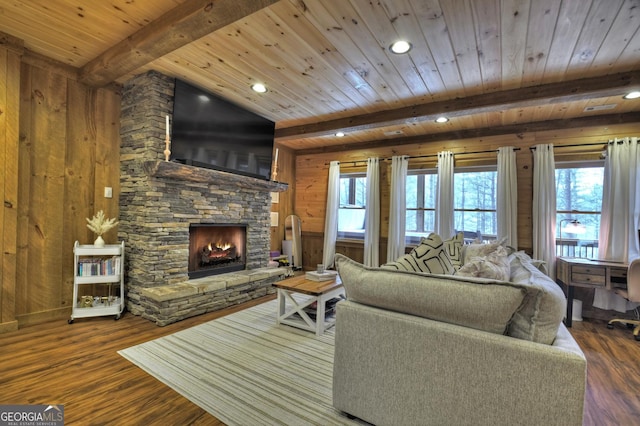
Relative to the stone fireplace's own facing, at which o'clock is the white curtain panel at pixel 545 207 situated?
The white curtain panel is roughly at 11 o'clock from the stone fireplace.

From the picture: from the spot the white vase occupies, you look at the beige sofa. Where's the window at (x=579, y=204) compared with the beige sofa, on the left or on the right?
left

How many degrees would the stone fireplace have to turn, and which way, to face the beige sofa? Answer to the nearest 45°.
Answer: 0° — it already faces it

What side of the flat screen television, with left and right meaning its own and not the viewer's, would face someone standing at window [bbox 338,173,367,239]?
left

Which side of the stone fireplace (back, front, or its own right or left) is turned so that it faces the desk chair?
front

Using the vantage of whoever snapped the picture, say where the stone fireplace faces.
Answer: facing the viewer and to the right of the viewer

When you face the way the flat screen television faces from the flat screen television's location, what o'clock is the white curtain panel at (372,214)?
The white curtain panel is roughly at 10 o'clock from the flat screen television.

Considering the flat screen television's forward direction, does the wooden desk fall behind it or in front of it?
in front

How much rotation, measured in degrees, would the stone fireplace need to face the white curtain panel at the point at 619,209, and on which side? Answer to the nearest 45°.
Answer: approximately 45° to its left

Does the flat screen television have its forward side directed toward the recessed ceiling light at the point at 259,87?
yes

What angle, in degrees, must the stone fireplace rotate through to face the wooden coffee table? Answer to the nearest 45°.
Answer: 0° — it already faces it

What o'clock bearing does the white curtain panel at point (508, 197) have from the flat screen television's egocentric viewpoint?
The white curtain panel is roughly at 11 o'clock from the flat screen television.

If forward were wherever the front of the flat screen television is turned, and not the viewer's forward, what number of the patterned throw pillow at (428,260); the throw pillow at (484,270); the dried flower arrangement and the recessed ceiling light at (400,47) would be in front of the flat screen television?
3

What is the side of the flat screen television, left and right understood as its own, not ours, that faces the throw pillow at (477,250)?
front
